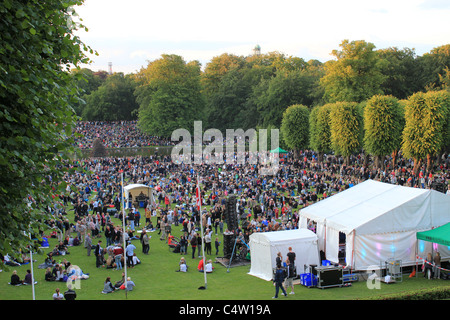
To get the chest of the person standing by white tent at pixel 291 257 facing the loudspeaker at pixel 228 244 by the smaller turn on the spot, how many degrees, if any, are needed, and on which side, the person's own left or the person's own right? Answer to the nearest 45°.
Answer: approximately 45° to the person's own left

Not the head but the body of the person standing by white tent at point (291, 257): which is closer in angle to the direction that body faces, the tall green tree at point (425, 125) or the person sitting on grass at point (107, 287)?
the tall green tree

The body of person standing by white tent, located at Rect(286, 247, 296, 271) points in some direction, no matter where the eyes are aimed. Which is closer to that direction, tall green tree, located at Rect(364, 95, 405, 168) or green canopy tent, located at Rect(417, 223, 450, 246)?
the tall green tree

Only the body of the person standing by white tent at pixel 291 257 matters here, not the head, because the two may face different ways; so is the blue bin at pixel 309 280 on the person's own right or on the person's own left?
on the person's own right

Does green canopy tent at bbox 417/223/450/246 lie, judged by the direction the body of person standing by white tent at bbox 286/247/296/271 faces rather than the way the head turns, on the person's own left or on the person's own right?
on the person's own right

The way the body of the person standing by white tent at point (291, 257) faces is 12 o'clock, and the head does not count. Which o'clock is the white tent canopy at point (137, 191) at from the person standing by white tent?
The white tent canopy is roughly at 11 o'clock from the person standing by white tent.

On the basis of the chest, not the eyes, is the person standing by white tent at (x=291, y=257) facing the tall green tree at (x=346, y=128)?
yes

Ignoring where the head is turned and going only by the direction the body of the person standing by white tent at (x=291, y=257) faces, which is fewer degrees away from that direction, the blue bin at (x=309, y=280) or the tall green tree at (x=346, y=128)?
the tall green tree

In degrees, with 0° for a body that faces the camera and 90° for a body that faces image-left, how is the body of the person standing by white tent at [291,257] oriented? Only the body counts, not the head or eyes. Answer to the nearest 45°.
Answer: approximately 180°
